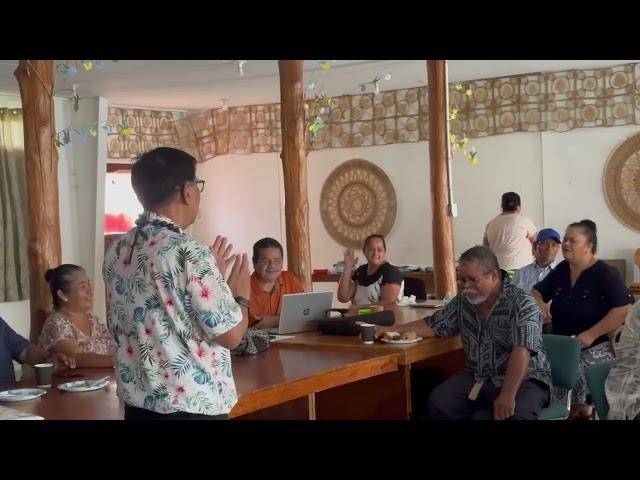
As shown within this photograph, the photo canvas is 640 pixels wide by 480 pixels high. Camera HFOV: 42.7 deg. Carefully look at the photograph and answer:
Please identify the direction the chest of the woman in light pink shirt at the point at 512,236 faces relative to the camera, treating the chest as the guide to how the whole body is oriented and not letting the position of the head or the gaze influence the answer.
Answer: away from the camera

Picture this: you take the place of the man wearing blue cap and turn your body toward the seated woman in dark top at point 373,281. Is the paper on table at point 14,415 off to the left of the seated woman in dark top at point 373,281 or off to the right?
left

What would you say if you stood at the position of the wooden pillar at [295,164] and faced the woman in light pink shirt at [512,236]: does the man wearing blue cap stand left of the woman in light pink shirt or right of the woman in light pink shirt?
right

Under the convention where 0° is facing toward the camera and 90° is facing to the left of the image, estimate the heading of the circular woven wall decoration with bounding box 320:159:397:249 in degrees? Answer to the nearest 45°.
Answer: approximately 45°

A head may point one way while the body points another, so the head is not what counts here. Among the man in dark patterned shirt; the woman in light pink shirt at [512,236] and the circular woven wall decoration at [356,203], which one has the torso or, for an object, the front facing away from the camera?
the woman in light pink shirt

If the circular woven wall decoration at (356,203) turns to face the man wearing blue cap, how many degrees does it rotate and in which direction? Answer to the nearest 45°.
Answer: approximately 45° to its left

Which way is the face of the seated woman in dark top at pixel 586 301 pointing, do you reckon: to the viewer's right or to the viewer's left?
to the viewer's left

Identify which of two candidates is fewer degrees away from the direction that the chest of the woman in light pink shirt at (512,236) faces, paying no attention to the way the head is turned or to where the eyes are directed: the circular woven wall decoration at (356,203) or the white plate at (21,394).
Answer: the circular woven wall decoration

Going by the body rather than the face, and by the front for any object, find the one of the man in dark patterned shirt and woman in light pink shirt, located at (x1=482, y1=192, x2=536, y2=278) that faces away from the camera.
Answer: the woman in light pink shirt

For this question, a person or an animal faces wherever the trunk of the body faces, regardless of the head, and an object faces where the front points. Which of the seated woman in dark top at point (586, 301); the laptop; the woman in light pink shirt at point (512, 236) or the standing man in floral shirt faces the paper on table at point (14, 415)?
the seated woman in dark top

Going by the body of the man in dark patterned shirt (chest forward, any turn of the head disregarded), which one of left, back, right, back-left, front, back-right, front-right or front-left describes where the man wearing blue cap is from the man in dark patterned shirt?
back-right

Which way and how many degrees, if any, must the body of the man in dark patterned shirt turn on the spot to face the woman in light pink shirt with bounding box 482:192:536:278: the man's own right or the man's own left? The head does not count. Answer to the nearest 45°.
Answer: approximately 135° to the man's own right

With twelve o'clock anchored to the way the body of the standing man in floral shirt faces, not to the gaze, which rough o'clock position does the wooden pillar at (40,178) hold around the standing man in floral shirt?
The wooden pillar is roughly at 10 o'clock from the standing man in floral shirt.
